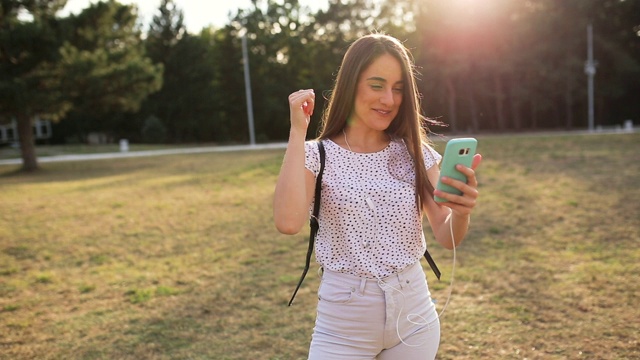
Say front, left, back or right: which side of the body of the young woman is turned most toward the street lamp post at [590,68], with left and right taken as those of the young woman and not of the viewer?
back

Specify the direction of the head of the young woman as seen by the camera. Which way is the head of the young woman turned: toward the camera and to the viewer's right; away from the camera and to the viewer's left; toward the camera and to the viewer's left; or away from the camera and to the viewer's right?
toward the camera and to the viewer's right

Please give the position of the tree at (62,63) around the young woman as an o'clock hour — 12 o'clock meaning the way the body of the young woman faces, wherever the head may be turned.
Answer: The tree is roughly at 5 o'clock from the young woman.

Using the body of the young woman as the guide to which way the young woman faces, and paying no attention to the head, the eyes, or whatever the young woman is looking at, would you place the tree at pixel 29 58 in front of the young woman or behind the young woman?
behind

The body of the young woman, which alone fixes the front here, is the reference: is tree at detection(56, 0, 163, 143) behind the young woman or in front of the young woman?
behind

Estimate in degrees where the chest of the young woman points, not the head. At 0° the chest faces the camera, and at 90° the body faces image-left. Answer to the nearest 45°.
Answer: approximately 0°
